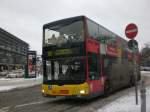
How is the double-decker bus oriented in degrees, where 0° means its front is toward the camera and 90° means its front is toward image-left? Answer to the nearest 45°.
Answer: approximately 45°

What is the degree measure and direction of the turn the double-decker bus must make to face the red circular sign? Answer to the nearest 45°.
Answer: approximately 90° to its left
